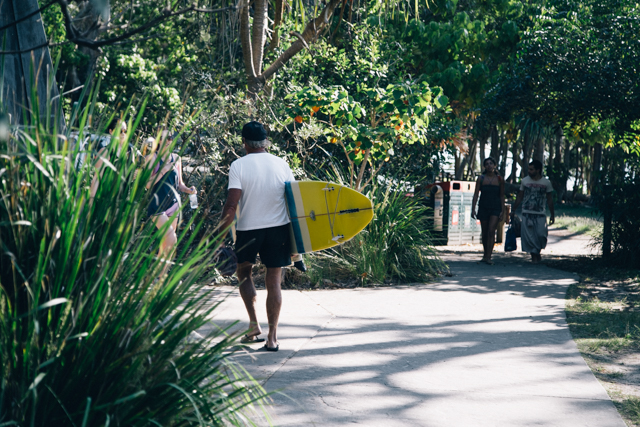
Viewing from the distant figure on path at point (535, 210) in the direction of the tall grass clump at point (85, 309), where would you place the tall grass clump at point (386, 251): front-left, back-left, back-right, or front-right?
front-right

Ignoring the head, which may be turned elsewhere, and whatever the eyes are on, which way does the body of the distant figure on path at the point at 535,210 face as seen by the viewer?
toward the camera

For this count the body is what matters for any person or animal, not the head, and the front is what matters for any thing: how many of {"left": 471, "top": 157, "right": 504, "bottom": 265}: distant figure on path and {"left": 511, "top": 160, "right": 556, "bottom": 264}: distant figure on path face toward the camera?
2

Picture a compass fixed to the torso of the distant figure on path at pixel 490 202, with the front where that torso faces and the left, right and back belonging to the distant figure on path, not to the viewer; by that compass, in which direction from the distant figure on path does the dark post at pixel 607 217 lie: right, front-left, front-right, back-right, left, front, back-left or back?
left

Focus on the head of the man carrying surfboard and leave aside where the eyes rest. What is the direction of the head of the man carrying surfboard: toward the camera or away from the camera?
away from the camera

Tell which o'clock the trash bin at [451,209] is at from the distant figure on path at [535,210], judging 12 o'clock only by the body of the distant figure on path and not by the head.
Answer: The trash bin is roughly at 5 o'clock from the distant figure on path.

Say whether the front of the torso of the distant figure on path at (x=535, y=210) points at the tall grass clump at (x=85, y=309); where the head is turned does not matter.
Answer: yes

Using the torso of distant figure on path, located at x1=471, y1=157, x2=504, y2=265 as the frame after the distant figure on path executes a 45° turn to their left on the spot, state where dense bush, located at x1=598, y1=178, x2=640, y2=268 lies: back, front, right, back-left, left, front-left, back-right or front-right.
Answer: front-left

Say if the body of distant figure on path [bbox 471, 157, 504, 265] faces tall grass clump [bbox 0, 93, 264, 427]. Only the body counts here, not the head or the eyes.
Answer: yes

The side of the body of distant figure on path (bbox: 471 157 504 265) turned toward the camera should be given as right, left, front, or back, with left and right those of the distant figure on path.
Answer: front
